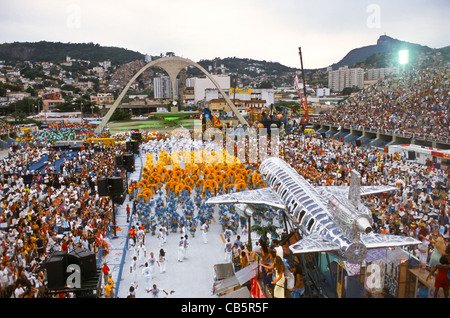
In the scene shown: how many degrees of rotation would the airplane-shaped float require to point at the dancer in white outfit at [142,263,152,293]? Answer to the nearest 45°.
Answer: approximately 45° to its left

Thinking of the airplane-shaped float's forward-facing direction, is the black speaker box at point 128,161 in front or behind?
in front

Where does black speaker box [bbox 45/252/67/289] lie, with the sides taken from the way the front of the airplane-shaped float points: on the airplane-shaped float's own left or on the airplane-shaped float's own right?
on the airplane-shaped float's own left

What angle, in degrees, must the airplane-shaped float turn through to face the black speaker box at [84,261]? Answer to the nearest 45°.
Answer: approximately 90° to its left

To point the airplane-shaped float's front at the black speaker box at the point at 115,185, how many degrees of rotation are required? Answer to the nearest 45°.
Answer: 0° — it already faces it

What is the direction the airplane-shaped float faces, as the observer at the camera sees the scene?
facing away from the viewer and to the left of the viewer

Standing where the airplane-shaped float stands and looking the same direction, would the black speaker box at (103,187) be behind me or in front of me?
in front

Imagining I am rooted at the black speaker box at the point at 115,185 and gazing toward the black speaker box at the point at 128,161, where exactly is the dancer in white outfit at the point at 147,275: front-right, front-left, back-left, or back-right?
back-right
